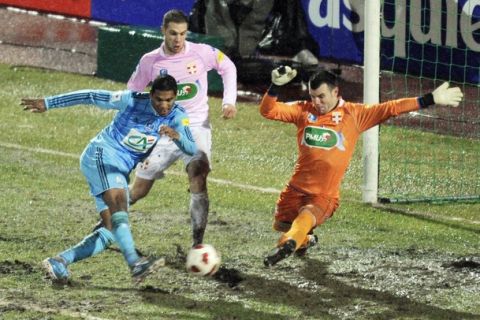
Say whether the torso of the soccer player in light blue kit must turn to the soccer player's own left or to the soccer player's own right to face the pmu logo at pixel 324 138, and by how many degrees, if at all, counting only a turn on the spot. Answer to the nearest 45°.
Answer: approximately 45° to the soccer player's own left

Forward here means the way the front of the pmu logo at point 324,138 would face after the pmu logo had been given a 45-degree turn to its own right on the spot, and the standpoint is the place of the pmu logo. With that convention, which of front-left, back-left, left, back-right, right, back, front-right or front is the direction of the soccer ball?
front

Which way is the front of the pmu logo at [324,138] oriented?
toward the camera

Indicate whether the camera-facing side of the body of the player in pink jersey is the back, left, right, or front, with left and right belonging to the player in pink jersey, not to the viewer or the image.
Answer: front

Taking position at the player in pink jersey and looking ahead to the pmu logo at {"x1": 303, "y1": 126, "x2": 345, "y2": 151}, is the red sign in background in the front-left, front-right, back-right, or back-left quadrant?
back-left

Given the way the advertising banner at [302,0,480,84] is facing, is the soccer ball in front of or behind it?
in front

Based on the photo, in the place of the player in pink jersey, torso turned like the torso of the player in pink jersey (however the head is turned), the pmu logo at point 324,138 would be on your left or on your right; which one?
on your left

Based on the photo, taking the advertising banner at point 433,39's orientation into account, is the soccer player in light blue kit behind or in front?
in front

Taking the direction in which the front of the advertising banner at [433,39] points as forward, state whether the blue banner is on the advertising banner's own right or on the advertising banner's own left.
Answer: on the advertising banner's own right

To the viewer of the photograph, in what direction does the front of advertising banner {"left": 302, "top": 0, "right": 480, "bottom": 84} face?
facing the viewer and to the left of the viewer

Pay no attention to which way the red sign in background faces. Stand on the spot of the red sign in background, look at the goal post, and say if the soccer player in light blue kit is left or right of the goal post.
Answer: right
